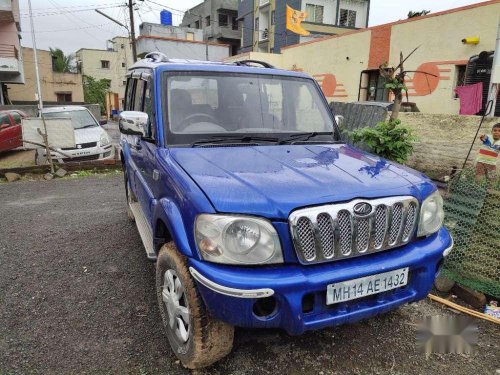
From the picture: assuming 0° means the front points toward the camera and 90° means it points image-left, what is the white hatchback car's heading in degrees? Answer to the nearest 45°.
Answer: approximately 315°

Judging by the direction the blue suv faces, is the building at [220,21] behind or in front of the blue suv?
behind

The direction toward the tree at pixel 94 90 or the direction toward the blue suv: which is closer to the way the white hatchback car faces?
the blue suv

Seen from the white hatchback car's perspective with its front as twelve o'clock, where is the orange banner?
The orange banner is roughly at 9 o'clock from the white hatchback car.

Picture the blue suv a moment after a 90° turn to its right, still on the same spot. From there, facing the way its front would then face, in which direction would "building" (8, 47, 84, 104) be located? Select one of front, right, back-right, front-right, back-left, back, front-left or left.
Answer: right

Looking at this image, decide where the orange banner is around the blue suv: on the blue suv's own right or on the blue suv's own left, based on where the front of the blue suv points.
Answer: on the blue suv's own left

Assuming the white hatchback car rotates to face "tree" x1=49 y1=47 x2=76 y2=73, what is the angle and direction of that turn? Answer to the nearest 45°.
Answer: approximately 135° to its left

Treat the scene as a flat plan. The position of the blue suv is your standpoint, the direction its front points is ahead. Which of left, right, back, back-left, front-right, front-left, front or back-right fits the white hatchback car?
back

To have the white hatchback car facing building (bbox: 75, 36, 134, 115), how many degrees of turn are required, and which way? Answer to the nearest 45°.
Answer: approximately 135° to its left

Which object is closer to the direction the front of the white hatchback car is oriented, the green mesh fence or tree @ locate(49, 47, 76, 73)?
the green mesh fence
